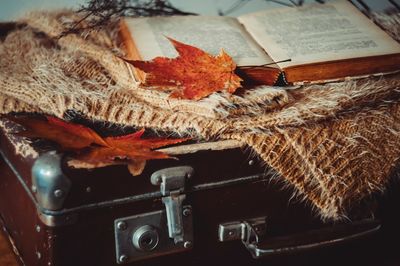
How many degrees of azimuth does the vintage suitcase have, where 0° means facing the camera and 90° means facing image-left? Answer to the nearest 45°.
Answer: approximately 0°
